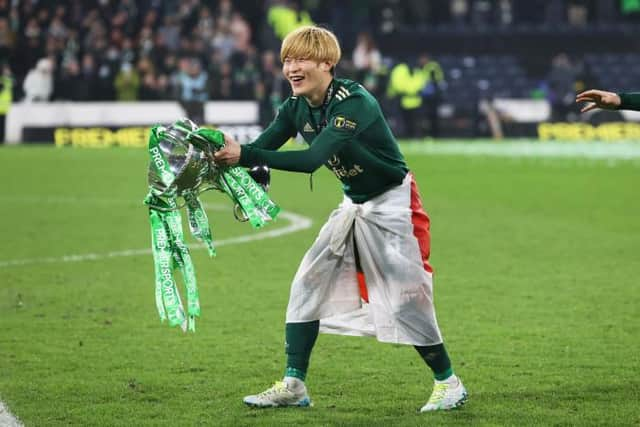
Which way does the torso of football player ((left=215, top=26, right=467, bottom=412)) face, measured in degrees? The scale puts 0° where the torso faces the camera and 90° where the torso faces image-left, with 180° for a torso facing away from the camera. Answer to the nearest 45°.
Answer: approximately 45°
